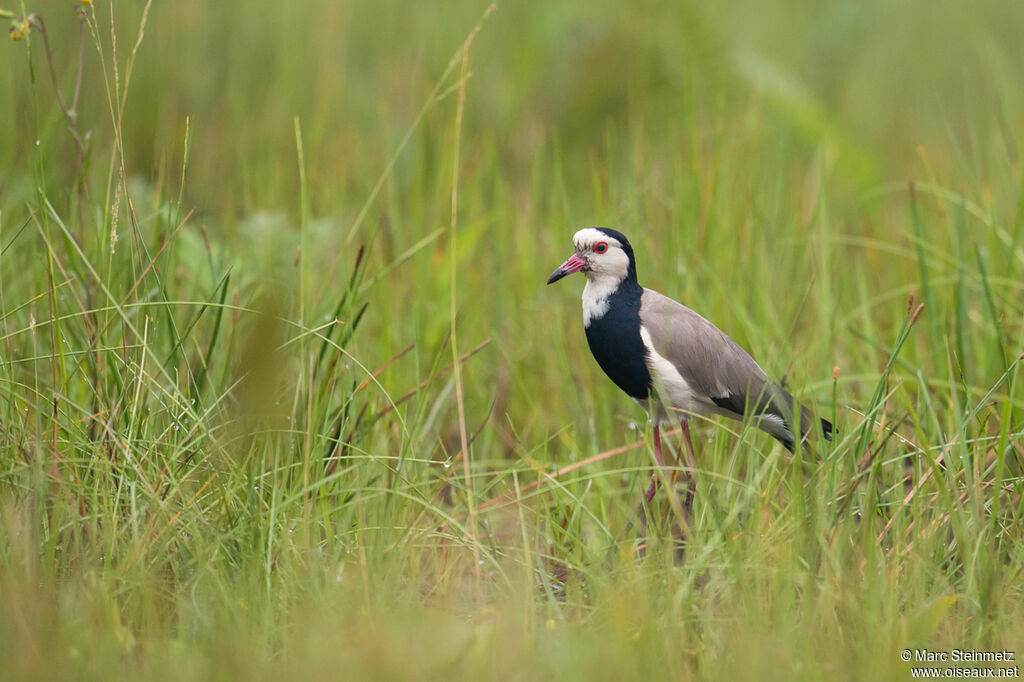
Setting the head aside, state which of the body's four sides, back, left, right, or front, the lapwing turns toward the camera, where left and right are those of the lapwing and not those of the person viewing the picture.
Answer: left
